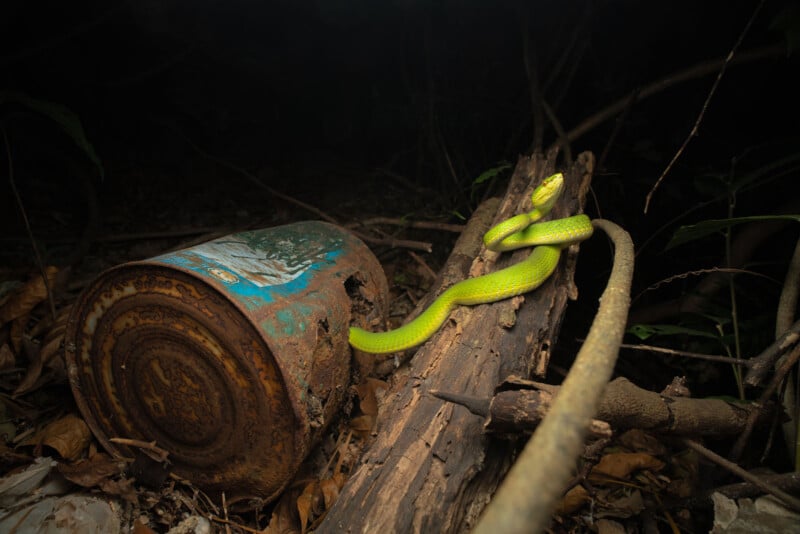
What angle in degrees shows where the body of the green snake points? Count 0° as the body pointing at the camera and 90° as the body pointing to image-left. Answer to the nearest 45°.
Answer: approximately 270°

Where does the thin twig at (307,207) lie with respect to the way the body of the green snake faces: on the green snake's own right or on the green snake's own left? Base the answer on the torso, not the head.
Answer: on the green snake's own left

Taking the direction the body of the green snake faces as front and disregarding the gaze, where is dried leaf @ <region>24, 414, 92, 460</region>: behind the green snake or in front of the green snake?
behind

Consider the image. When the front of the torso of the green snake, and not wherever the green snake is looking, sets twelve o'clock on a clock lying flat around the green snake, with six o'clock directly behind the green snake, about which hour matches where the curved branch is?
The curved branch is roughly at 3 o'clock from the green snake.

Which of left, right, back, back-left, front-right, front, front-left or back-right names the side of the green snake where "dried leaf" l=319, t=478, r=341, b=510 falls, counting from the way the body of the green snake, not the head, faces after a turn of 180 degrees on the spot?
front-left

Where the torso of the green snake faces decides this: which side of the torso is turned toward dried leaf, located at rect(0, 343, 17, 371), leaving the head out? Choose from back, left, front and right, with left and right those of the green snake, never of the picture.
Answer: back

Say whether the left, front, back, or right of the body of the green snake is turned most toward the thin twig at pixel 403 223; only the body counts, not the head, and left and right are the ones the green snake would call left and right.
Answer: left

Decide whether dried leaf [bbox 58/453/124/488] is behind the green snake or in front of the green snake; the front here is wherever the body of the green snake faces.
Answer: behind

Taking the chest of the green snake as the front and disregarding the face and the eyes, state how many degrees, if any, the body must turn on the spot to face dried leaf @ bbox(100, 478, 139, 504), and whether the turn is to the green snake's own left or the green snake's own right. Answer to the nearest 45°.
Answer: approximately 135° to the green snake's own right

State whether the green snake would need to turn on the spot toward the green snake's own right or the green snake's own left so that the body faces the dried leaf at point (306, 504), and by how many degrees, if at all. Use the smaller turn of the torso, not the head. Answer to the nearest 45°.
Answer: approximately 135° to the green snake's own right

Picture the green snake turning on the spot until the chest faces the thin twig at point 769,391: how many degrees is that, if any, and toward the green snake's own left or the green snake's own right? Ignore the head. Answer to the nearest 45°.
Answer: approximately 45° to the green snake's own right

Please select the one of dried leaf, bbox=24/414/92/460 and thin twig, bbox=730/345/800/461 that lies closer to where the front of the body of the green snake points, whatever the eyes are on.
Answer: the thin twig
